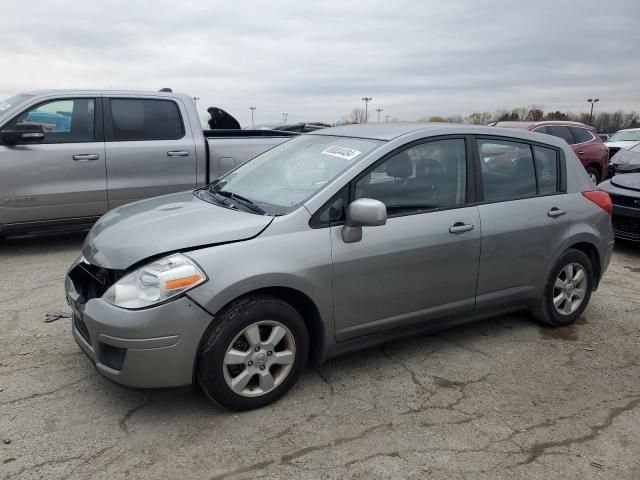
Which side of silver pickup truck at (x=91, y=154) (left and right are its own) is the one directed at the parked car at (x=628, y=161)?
back

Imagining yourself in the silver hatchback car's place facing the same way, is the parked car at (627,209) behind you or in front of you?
behind

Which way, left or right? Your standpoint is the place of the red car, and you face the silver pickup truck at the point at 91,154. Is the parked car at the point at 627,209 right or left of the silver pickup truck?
left

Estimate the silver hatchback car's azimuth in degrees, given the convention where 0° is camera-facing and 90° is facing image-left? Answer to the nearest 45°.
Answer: approximately 45°

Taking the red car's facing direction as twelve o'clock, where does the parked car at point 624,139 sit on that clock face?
The parked car is roughly at 5 o'clock from the red car.

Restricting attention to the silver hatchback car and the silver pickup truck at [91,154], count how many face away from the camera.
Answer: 0

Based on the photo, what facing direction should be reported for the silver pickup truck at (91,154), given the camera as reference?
facing to the left of the viewer

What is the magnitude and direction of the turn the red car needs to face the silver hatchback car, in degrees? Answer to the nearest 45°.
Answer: approximately 45° to its left

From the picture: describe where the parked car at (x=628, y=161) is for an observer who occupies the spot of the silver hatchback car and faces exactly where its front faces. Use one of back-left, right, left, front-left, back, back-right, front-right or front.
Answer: back

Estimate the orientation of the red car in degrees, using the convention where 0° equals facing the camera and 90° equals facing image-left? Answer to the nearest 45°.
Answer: approximately 45°
